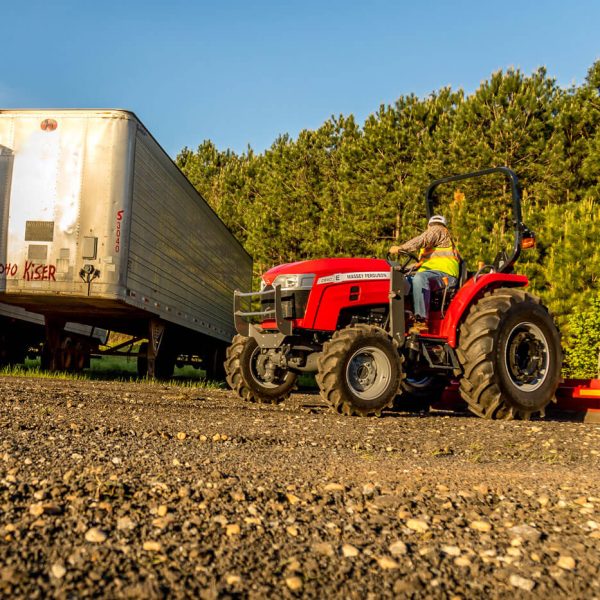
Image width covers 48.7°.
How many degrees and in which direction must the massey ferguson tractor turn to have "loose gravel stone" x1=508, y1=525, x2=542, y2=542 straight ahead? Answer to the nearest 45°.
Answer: approximately 45° to its left

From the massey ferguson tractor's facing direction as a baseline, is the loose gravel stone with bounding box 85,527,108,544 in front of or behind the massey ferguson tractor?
in front

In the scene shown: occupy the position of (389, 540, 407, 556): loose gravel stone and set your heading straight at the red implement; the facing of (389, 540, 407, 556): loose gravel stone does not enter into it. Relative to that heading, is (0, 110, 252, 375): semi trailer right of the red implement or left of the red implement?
left

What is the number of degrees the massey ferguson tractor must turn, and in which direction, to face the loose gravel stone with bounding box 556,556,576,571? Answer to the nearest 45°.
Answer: approximately 45° to its left

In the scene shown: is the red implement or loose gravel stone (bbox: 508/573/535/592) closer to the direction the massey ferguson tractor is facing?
the loose gravel stone

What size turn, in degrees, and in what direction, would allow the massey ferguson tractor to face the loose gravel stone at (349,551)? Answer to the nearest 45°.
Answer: approximately 45° to its left

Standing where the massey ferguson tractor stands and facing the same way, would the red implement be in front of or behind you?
behind

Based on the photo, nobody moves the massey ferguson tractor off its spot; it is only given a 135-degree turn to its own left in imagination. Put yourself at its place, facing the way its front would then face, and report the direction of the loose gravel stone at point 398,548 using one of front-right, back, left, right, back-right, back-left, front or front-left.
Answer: right

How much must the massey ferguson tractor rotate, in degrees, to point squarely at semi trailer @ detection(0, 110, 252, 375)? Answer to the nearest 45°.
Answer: approximately 90° to its right

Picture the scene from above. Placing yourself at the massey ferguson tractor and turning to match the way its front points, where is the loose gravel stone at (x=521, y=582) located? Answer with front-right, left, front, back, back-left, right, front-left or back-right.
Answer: front-left

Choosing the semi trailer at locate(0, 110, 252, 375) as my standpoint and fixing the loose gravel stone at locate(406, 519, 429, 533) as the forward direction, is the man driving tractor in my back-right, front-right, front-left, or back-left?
front-left

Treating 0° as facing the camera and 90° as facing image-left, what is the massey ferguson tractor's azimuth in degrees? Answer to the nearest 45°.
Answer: approximately 45°
